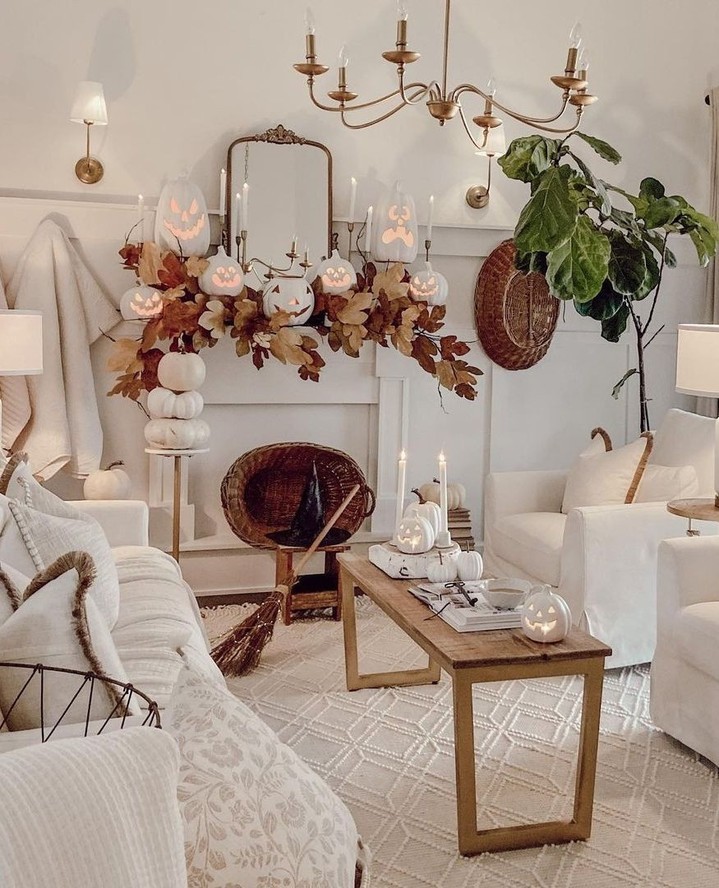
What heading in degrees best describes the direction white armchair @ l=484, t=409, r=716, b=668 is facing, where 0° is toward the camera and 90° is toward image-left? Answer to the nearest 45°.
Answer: approximately 45°

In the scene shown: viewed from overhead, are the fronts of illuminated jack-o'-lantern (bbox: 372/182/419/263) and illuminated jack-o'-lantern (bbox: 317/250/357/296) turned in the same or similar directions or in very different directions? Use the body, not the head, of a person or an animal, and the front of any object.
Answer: same or similar directions

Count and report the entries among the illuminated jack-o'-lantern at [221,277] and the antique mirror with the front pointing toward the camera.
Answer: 2

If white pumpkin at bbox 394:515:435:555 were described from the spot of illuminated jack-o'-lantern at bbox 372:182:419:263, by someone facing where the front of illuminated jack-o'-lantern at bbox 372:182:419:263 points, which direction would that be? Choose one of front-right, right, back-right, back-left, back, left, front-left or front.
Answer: front

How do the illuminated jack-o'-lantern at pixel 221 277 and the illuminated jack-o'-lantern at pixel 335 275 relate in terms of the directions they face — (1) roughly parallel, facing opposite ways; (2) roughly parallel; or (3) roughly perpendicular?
roughly parallel

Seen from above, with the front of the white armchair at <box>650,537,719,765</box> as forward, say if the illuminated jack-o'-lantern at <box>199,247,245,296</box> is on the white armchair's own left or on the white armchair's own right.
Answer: on the white armchair's own right

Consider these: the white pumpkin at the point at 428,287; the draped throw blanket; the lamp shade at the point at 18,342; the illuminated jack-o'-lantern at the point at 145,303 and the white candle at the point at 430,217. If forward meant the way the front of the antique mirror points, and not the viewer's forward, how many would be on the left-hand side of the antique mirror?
2

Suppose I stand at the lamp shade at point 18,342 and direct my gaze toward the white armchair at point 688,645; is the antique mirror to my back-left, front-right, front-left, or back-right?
front-left

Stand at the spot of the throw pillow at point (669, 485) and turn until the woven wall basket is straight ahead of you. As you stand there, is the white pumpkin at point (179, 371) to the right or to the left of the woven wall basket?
left

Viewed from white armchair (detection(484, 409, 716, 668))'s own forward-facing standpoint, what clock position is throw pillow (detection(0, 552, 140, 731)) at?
The throw pillow is roughly at 11 o'clock from the white armchair.

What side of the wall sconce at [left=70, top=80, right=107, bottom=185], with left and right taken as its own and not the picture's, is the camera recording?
front

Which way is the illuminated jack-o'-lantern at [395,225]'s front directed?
toward the camera

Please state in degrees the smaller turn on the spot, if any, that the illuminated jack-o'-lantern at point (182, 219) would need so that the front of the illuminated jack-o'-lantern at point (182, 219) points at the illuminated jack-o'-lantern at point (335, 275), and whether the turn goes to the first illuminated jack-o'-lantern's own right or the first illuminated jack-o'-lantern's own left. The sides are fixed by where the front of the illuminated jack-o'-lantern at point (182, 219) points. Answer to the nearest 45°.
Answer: approximately 90° to the first illuminated jack-o'-lantern's own left

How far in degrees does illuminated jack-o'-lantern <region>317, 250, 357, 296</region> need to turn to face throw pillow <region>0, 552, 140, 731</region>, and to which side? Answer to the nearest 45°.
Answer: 0° — it already faces it
